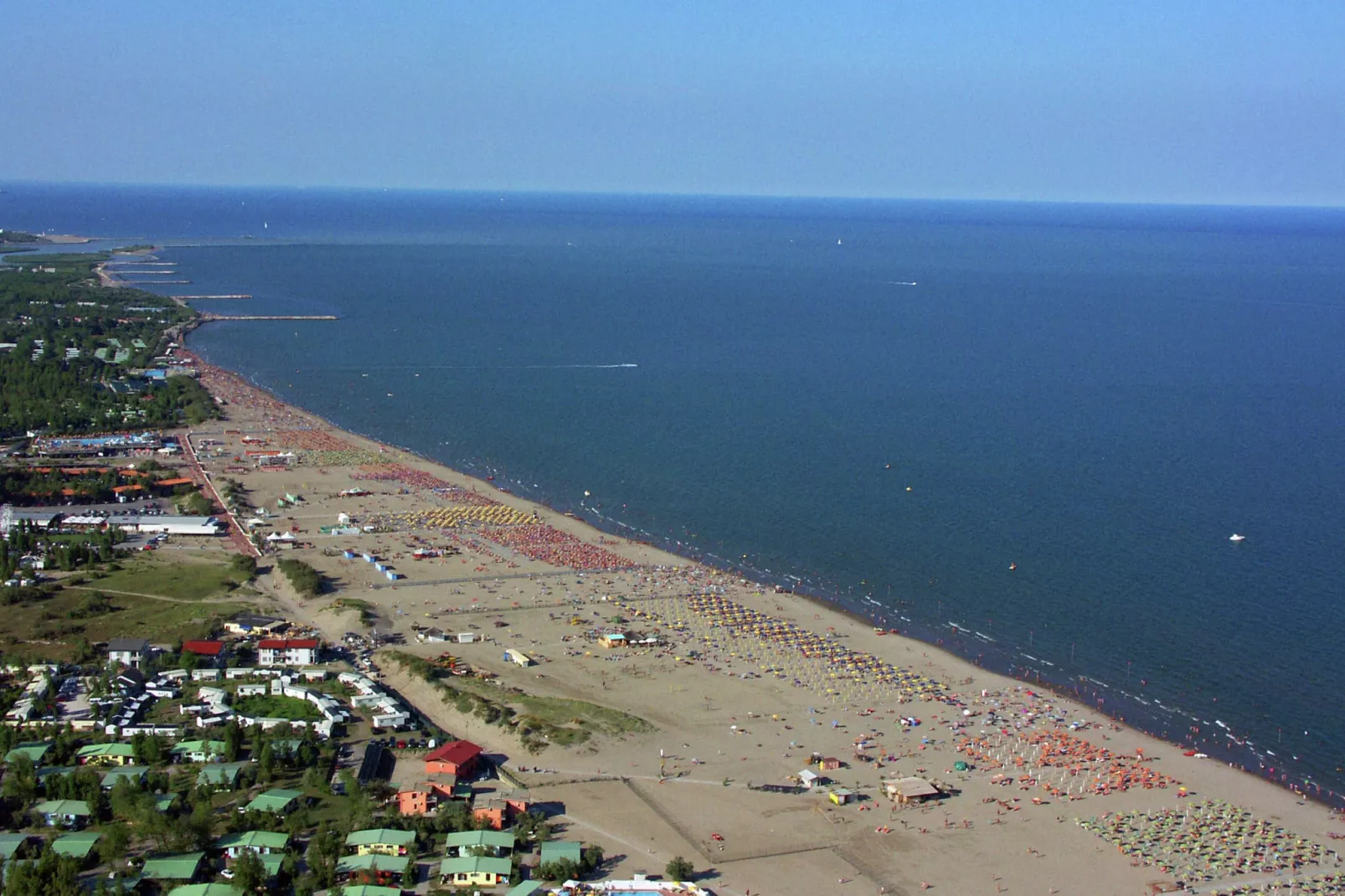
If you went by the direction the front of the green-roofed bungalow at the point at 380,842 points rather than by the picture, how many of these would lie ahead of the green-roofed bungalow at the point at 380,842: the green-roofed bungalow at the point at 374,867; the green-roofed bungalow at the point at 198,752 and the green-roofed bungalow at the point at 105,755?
1

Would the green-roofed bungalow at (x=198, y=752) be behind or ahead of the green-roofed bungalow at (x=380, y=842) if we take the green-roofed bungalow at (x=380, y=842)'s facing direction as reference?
behind

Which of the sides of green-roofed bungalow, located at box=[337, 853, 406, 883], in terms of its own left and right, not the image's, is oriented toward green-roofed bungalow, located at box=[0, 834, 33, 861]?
right

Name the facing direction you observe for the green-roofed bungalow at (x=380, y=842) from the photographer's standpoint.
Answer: facing the viewer

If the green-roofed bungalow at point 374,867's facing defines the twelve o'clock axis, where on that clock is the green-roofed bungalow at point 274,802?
the green-roofed bungalow at point 274,802 is roughly at 5 o'clock from the green-roofed bungalow at point 374,867.

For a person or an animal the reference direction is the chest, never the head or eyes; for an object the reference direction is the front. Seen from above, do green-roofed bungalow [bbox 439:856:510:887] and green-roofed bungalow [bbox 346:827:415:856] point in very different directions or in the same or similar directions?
same or similar directions

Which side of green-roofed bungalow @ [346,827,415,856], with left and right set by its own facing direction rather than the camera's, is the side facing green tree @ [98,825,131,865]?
right

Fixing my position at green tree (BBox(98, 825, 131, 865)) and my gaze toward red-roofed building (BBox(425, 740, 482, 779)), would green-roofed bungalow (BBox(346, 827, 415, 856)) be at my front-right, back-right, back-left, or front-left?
front-right

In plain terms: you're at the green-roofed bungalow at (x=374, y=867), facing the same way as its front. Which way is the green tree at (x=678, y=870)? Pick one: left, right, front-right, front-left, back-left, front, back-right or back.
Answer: left

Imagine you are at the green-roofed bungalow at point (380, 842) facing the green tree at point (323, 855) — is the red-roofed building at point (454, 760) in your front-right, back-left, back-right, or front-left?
back-right

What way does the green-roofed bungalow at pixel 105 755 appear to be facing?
toward the camera

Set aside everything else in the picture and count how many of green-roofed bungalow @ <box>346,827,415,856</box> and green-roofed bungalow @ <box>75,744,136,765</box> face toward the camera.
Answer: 2

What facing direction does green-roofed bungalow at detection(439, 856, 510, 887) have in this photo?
toward the camera

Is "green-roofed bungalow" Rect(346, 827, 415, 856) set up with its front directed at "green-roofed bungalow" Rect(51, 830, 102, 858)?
no

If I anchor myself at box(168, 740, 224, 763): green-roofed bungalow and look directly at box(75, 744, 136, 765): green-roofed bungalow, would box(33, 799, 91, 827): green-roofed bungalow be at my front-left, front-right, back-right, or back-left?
front-left

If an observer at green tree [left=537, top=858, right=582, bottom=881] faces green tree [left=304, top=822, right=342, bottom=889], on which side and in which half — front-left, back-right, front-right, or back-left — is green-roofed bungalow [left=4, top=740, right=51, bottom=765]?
front-right

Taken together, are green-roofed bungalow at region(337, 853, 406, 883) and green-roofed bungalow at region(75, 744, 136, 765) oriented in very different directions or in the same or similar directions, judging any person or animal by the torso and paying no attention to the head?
same or similar directions

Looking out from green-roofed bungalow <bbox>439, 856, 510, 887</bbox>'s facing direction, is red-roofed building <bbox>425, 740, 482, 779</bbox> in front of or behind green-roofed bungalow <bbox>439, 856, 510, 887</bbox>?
behind

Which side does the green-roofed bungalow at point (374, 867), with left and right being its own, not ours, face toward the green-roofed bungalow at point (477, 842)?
left
